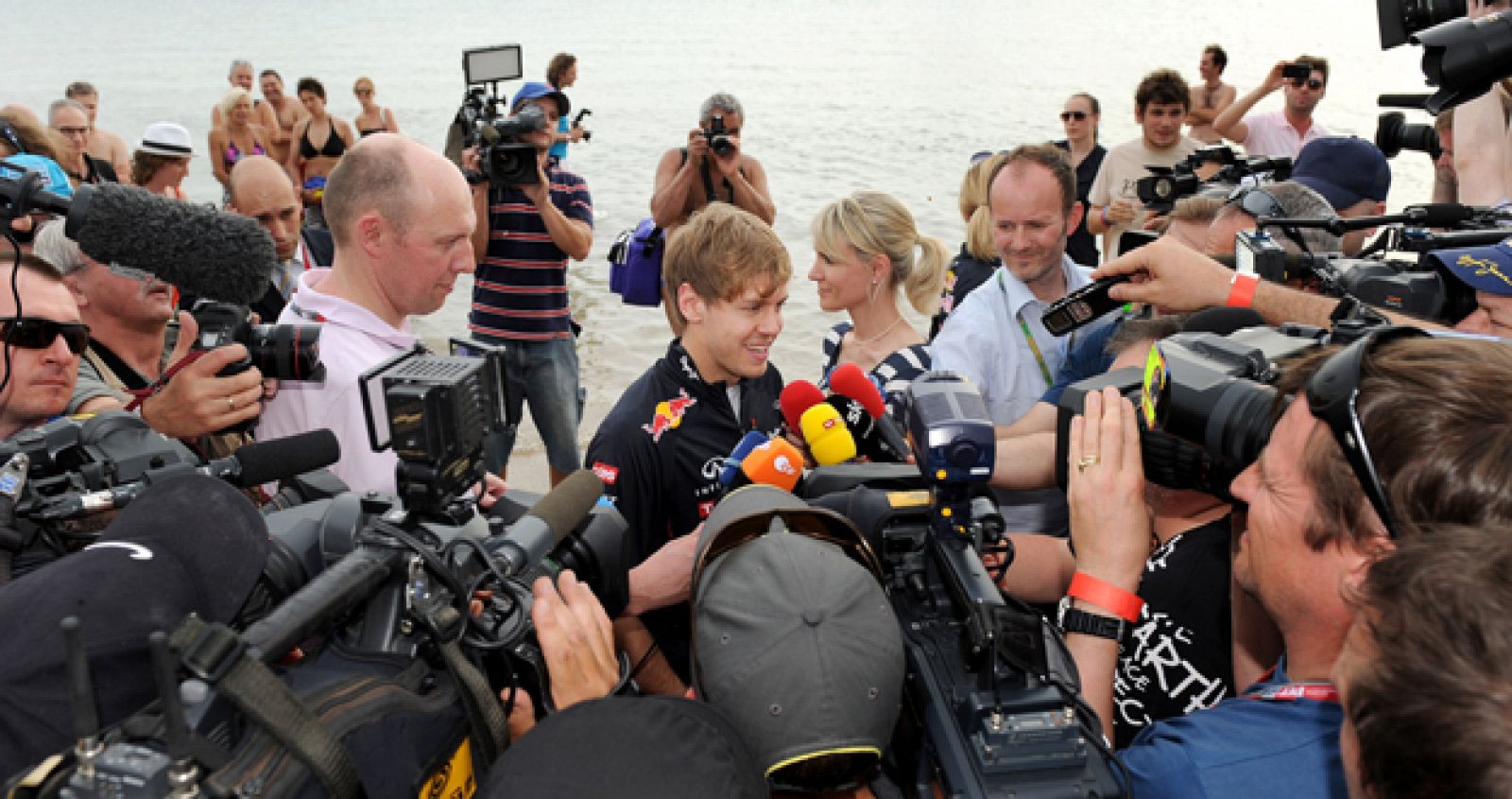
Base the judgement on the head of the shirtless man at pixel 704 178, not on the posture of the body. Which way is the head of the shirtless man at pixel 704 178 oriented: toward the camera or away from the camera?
toward the camera

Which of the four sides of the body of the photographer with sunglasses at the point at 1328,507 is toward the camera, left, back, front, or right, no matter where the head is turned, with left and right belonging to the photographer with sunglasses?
left

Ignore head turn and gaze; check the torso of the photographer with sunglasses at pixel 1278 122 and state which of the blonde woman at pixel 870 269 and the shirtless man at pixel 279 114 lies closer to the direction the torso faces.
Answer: the blonde woman

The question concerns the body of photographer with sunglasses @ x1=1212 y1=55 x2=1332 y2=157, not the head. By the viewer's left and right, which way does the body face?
facing the viewer

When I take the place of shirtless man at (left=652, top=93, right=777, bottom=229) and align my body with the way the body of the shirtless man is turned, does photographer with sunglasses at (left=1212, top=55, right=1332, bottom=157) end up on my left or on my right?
on my left

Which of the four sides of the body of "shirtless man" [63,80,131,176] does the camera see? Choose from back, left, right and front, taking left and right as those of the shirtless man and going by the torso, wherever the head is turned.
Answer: front

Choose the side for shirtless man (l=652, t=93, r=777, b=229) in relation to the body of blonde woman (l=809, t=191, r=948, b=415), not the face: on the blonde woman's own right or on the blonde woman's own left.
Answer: on the blonde woman's own right

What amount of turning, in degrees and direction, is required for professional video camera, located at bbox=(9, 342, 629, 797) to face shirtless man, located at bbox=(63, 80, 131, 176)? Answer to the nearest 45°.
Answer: approximately 45° to its left

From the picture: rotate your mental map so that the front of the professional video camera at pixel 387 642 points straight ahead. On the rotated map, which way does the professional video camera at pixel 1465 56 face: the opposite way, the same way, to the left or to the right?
to the left

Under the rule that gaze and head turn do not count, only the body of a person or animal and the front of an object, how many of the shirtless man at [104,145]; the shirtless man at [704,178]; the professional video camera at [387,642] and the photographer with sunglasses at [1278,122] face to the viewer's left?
0

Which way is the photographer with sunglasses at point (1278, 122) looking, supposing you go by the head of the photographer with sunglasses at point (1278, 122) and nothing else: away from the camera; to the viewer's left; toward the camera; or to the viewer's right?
toward the camera

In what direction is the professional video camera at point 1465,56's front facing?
to the viewer's left

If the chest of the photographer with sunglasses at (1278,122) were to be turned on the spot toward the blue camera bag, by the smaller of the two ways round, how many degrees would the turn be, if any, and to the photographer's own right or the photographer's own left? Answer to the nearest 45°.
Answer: approximately 45° to the photographer's own right
